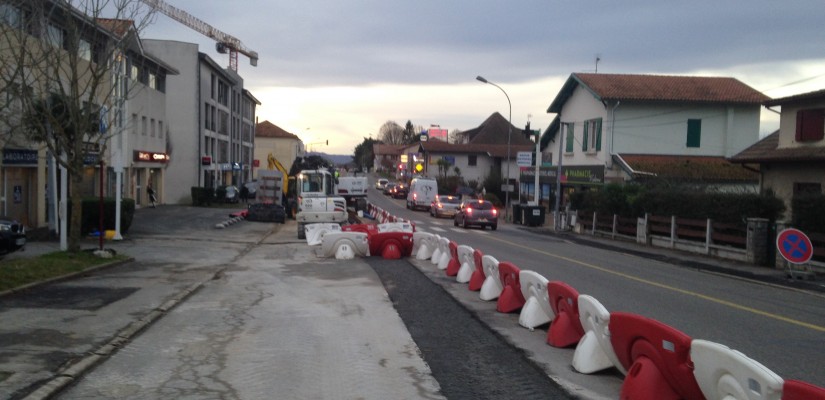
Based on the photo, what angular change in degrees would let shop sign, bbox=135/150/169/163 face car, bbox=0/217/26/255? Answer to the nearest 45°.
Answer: approximately 45° to its right

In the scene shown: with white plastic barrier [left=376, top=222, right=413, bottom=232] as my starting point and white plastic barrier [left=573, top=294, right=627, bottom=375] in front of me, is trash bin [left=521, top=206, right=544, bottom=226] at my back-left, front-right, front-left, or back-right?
back-left

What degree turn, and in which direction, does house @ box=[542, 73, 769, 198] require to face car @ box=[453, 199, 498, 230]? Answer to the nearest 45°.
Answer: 0° — it already faces it

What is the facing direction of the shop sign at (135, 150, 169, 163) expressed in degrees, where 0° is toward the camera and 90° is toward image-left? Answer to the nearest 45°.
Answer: approximately 315°

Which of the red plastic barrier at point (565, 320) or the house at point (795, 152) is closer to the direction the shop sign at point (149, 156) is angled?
the house

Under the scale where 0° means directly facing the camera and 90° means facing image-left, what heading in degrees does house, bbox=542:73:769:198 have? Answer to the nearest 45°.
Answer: approximately 45°

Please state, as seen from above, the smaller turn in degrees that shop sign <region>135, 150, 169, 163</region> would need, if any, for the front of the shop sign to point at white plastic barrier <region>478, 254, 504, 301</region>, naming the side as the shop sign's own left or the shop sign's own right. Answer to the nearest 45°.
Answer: approximately 45° to the shop sign's own right

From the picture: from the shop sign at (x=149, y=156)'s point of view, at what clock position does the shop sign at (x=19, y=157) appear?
the shop sign at (x=19, y=157) is roughly at 2 o'clock from the shop sign at (x=149, y=156).

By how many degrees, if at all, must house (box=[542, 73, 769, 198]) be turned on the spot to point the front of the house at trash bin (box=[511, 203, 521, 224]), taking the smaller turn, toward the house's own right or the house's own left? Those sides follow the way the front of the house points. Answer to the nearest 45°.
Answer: approximately 45° to the house's own right

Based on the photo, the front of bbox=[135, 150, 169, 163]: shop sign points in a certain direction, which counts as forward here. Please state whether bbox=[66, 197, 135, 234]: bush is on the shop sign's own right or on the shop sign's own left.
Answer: on the shop sign's own right
